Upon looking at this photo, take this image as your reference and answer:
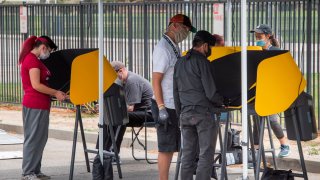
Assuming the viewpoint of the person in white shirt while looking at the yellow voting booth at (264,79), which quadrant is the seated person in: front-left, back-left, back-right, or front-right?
back-left

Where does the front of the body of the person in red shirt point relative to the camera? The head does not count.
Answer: to the viewer's right

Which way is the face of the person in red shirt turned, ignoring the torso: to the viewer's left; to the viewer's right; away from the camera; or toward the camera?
to the viewer's right

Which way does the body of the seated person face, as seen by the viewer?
to the viewer's left

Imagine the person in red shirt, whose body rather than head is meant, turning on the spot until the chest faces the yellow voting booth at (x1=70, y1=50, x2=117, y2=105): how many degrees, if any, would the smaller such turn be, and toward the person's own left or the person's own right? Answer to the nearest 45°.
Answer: approximately 45° to the person's own right

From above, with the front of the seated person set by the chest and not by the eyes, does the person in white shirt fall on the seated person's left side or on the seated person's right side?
on the seated person's left side

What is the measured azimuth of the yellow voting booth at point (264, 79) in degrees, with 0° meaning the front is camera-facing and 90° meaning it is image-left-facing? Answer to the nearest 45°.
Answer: approximately 45°
